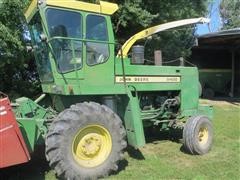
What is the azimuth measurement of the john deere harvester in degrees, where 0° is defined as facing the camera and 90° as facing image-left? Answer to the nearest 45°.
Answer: approximately 45°
